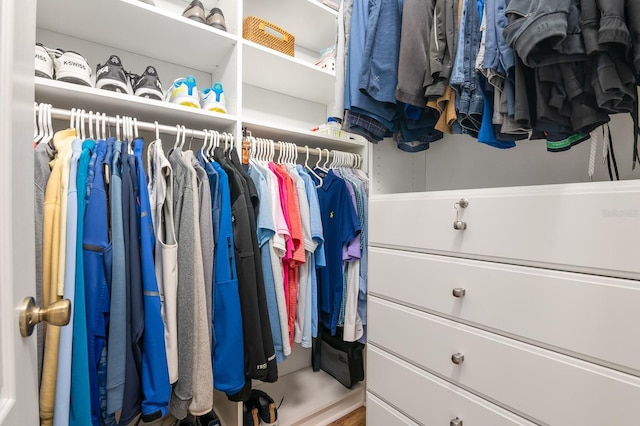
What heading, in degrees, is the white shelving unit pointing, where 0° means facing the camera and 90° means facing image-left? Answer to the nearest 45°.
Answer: approximately 315°

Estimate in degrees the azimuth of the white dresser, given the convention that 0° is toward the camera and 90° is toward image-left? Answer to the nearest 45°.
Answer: approximately 45°

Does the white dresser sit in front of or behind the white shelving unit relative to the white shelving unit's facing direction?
in front

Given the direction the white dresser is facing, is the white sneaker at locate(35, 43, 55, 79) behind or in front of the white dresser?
in front

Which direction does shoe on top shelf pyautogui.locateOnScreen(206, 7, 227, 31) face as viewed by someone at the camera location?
facing the viewer and to the right of the viewer

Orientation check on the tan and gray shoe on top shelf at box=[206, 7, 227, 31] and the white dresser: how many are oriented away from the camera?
0

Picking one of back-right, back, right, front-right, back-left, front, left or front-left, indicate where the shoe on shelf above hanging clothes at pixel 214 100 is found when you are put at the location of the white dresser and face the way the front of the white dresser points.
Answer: front-right

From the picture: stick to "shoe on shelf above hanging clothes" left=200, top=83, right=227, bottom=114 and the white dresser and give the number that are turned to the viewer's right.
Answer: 0

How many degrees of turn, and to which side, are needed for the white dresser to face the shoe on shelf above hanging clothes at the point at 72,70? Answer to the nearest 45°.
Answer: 0° — it already faces it
